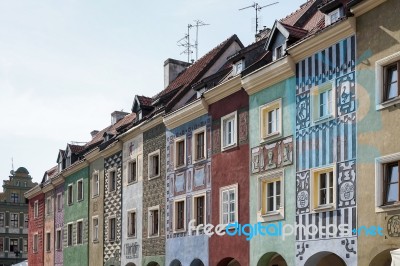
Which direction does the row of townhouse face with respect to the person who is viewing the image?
facing the viewer and to the left of the viewer
